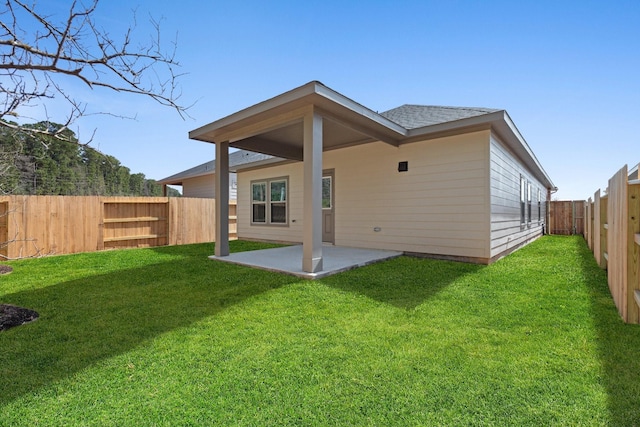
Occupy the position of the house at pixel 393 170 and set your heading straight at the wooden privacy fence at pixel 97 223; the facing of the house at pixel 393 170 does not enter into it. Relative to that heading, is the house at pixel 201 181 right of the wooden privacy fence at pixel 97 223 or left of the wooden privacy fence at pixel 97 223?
right

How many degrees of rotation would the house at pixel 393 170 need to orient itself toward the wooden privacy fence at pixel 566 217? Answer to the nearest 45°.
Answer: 0° — it already faces it

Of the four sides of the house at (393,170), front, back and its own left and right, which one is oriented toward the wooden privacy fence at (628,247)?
right

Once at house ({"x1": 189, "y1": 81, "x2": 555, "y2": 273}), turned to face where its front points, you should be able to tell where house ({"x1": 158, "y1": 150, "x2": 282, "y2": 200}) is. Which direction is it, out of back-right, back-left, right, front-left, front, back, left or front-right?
left

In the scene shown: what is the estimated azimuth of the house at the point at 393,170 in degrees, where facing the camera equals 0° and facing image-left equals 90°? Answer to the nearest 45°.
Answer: approximately 225°

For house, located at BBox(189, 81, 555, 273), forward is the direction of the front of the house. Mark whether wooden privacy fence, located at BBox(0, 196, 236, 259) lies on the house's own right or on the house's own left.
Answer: on the house's own left
